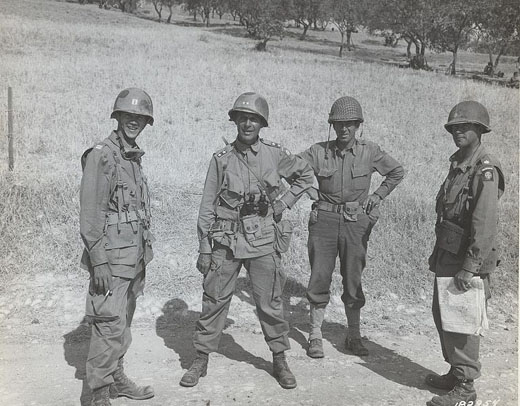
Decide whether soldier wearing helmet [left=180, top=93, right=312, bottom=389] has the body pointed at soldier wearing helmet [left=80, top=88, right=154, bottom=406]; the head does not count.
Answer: no

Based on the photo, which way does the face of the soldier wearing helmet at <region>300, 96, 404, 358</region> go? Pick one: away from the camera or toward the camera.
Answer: toward the camera

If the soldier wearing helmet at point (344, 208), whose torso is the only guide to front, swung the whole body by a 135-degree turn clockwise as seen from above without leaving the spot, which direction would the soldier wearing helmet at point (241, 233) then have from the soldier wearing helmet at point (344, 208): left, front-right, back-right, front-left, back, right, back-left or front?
left

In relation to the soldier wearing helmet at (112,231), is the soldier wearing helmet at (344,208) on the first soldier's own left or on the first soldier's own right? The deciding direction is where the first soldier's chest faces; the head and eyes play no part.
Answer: on the first soldier's own left

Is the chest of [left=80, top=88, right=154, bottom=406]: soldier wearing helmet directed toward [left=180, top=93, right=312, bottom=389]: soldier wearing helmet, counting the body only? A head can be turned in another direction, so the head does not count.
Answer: no

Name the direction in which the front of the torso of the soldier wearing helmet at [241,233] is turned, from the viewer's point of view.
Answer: toward the camera

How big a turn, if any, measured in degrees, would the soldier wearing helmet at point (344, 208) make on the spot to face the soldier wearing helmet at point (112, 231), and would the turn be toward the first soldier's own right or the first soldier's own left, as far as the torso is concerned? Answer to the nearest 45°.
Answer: approximately 45° to the first soldier's own right

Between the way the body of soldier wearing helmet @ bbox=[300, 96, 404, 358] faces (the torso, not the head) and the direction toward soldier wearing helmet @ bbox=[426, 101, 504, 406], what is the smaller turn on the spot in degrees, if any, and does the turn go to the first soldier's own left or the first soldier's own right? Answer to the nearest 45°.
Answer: approximately 45° to the first soldier's own left

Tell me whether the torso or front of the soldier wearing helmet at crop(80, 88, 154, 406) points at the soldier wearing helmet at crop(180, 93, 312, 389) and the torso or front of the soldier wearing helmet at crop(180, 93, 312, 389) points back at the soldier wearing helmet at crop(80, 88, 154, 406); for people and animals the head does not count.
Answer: no

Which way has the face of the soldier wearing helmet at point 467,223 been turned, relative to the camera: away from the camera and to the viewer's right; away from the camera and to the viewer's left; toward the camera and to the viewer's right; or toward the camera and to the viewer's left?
toward the camera and to the viewer's left

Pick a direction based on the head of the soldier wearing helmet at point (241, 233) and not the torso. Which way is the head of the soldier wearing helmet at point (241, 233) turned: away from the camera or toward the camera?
toward the camera

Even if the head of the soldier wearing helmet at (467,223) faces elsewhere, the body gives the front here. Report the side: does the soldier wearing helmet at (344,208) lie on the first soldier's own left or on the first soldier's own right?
on the first soldier's own right

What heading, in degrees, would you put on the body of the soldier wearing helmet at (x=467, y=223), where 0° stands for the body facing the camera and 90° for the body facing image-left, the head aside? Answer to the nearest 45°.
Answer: approximately 45°

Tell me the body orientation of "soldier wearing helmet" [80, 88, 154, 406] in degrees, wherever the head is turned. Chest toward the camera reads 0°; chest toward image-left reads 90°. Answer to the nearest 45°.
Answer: approximately 315°
